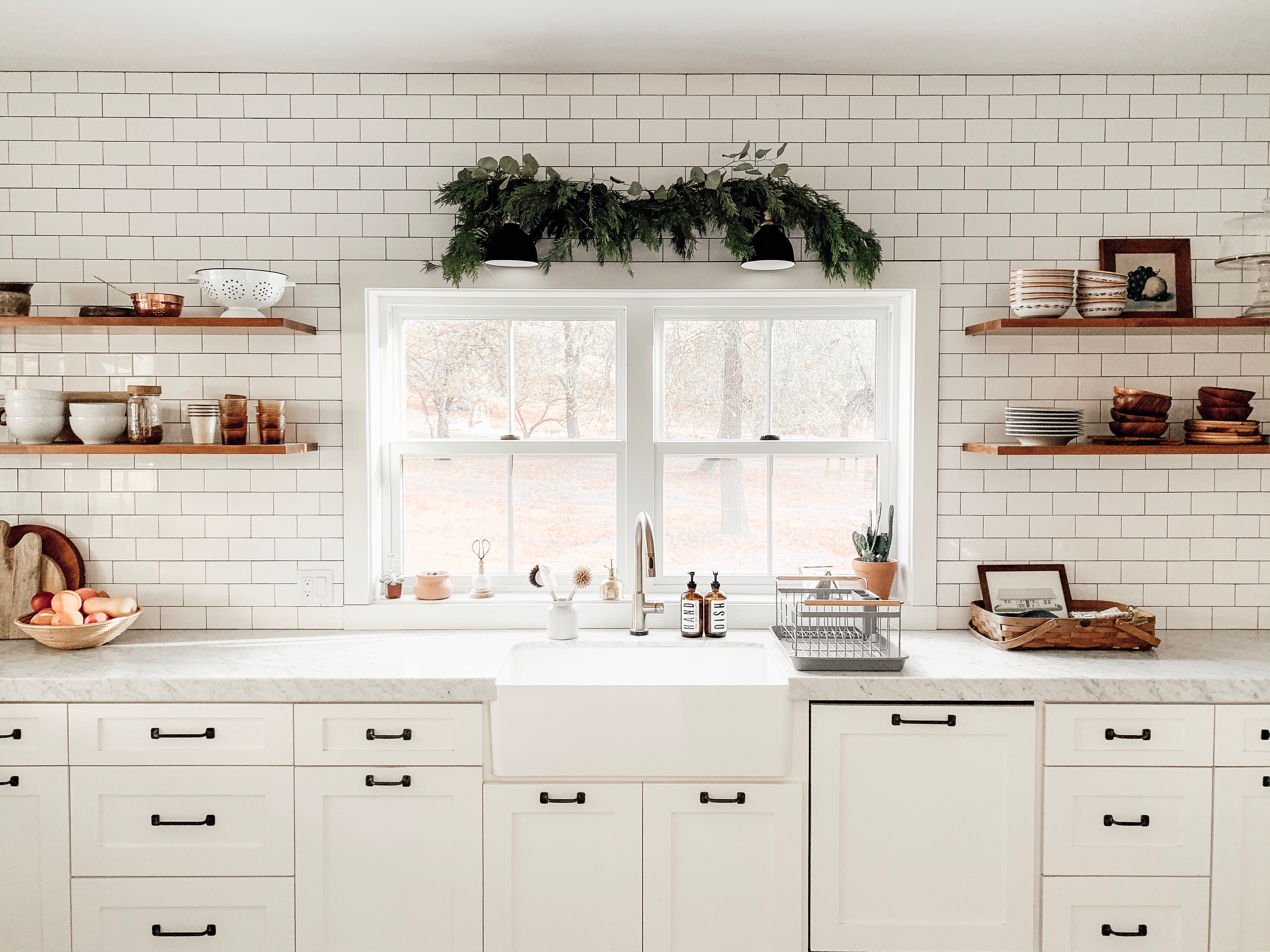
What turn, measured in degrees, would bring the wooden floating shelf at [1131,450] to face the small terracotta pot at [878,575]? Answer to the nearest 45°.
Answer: approximately 90° to its right

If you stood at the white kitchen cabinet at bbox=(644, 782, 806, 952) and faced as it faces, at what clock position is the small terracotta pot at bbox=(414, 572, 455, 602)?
The small terracotta pot is roughly at 4 o'clock from the white kitchen cabinet.

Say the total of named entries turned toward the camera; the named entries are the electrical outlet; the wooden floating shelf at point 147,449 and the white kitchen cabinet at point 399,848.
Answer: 3

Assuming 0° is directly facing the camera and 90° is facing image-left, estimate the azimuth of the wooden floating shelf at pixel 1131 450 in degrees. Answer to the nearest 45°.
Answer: approximately 0°

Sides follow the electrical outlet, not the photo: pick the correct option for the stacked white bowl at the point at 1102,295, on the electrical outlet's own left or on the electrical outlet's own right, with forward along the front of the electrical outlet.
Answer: on the electrical outlet's own left

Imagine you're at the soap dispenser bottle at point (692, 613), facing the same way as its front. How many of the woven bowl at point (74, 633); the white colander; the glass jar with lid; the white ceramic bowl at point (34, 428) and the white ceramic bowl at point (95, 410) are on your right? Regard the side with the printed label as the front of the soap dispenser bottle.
5
